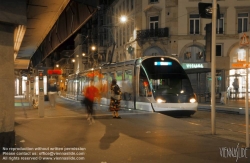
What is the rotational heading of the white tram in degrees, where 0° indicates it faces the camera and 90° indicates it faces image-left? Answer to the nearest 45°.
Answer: approximately 315°

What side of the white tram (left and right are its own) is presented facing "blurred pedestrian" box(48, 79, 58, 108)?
right
